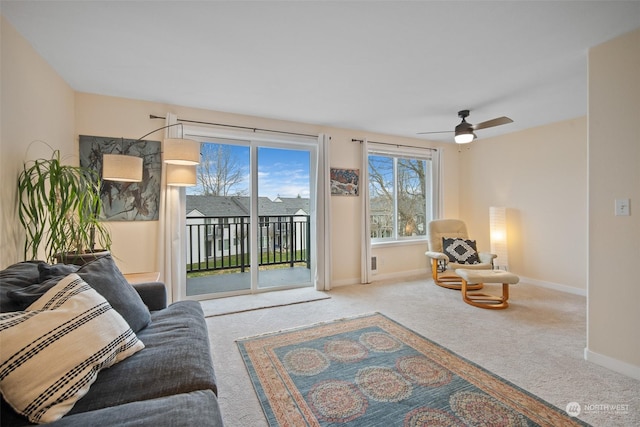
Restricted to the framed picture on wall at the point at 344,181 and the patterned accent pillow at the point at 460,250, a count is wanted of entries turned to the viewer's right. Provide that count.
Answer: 0

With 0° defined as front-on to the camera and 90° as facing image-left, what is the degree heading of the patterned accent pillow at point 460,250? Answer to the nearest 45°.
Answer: approximately 0°

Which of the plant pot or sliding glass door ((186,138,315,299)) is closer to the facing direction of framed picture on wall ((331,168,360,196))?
the plant pot

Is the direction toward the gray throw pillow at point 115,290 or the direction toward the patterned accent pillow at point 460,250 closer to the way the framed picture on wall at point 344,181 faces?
the gray throw pillow

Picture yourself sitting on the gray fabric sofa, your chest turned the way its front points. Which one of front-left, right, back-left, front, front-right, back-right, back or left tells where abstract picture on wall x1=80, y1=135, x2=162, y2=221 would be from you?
left

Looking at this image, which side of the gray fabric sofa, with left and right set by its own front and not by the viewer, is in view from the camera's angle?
right

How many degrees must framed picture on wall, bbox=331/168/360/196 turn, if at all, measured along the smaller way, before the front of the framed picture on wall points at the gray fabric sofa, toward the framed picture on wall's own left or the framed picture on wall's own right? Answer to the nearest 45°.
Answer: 0° — it already faces it

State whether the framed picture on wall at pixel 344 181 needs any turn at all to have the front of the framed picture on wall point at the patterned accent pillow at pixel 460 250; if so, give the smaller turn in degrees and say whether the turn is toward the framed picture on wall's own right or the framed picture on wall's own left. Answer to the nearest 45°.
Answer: approximately 90° to the framed picture on wall's own left

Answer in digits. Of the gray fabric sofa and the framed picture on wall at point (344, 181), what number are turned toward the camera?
1

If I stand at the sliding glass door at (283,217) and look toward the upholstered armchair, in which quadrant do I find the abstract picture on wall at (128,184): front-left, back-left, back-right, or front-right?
back-right

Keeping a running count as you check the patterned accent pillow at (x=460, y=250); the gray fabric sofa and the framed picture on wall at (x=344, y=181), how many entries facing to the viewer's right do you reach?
1

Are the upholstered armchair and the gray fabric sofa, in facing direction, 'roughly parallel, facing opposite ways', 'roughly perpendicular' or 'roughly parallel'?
roughly perpendicular

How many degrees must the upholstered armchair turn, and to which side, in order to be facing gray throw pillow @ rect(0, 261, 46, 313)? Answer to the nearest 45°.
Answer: approximately 45° to its right

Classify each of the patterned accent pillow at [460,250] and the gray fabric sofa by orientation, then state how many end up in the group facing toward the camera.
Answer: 1
